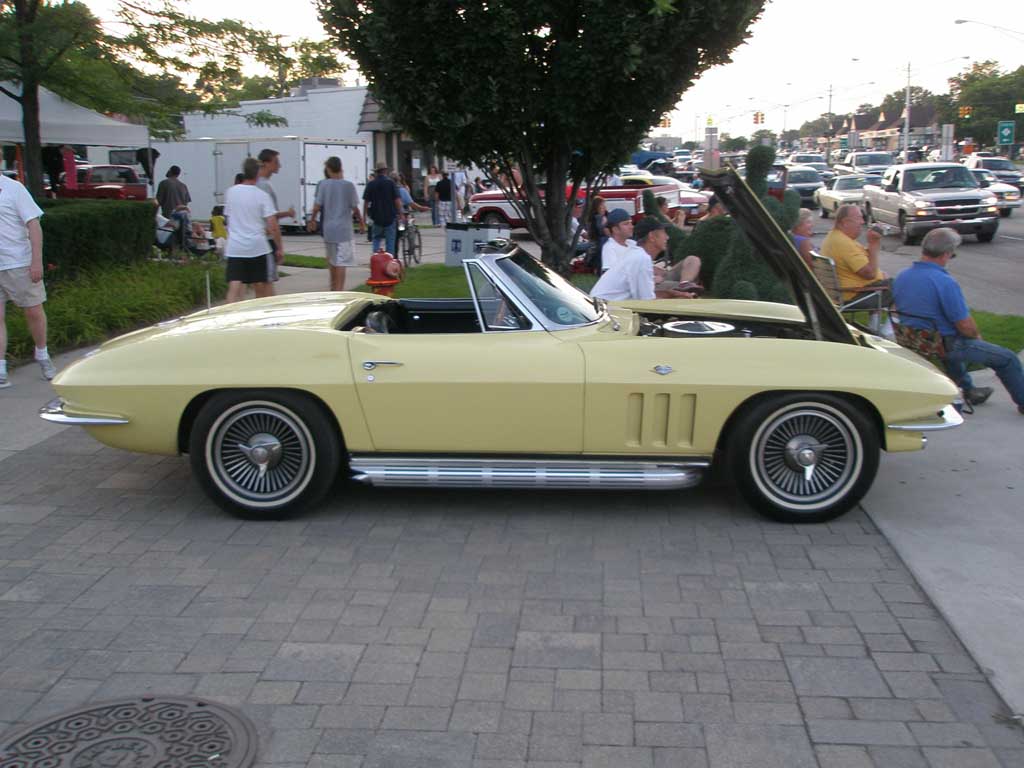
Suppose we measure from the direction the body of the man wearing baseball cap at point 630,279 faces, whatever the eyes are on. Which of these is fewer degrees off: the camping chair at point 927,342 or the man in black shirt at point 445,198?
the camping chair

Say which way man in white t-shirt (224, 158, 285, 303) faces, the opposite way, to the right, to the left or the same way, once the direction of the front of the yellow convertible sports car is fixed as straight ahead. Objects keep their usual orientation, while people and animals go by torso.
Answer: to the left

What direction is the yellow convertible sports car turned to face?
to the viewer's right

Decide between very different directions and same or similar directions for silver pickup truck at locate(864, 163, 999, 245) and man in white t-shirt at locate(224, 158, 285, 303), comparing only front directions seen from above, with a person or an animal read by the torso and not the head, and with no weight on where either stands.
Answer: very different directions

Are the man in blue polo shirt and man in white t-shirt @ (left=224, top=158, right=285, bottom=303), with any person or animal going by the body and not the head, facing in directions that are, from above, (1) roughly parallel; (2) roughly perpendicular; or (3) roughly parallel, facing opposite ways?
roughly perpendicular

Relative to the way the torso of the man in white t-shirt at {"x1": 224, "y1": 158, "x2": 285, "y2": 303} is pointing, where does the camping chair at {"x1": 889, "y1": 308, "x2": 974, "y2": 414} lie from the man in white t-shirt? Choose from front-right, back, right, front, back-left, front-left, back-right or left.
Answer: back-right

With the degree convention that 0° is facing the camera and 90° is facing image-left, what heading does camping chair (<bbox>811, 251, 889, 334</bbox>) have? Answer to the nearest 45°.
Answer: approximately 270°

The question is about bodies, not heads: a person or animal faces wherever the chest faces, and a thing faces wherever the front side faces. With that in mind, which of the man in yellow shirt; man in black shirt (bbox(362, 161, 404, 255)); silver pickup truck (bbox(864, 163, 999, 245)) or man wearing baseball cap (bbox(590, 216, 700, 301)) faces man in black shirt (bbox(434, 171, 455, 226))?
man in black shirt (bbox(362, 161, 404, 255))

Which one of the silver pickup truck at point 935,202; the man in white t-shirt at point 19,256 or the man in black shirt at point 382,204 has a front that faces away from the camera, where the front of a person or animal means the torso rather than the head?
the man in black shirt

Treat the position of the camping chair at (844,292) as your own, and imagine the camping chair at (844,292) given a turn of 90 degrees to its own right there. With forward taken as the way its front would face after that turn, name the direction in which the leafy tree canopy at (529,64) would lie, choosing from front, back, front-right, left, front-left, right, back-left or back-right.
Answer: right

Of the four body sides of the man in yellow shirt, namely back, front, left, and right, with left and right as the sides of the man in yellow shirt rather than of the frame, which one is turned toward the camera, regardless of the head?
right

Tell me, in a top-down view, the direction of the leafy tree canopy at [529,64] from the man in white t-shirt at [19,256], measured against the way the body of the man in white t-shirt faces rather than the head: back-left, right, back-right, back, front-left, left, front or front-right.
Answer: left
